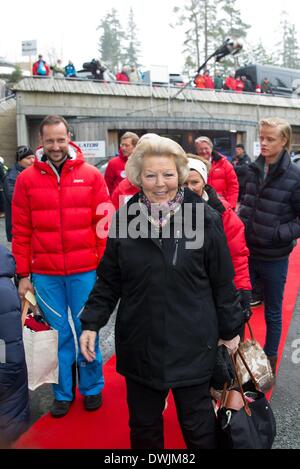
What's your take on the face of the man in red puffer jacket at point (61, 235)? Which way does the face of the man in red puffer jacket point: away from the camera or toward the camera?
toward the camera

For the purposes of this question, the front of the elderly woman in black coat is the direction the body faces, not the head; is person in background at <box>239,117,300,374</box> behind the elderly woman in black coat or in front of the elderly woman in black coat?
behind

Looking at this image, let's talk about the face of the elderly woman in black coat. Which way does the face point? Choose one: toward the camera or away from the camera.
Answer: toward the camera

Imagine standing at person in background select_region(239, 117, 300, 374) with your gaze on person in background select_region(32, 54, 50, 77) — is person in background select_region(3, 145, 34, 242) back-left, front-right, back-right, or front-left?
front-left

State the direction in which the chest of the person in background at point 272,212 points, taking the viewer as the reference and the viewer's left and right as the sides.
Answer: facing the viewer and to the left of the viewer

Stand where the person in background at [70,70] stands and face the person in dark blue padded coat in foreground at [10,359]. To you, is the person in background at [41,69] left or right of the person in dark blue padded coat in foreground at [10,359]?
right

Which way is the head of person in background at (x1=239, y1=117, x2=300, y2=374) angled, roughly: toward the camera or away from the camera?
toward the camera

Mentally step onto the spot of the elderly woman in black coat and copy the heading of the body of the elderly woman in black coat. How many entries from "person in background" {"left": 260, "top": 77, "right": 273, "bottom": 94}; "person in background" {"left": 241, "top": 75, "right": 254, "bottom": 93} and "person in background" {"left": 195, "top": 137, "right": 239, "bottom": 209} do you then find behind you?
3

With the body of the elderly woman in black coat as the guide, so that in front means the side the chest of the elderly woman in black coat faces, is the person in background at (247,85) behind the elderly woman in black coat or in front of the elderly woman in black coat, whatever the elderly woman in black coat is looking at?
behind

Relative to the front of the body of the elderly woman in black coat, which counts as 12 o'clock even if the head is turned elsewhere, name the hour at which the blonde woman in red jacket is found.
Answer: The blonde woman in red jacket is roughly at 7 o'clock from the elderly woman in black coat.

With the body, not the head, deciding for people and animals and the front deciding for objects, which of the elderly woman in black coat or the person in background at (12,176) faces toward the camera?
the elderly woman in black coat

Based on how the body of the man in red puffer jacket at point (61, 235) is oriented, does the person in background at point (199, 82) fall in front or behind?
behind

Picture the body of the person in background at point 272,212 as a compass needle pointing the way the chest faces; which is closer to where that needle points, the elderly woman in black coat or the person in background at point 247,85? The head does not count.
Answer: the elderly woman in black coat

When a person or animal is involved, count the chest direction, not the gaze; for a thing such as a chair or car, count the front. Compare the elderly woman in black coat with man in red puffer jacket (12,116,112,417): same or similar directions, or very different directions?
same or similar directions

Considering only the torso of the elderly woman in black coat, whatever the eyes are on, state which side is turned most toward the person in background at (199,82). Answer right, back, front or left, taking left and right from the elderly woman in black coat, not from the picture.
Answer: back

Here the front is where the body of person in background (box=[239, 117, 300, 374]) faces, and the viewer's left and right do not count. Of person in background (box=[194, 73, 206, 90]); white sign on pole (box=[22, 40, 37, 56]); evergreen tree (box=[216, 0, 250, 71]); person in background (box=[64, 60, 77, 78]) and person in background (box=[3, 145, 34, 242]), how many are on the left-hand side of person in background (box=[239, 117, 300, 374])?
0

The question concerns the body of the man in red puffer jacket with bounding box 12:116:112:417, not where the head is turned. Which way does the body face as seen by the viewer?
toward the camera

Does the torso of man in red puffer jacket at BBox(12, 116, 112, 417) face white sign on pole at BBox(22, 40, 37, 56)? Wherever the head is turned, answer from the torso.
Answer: no
